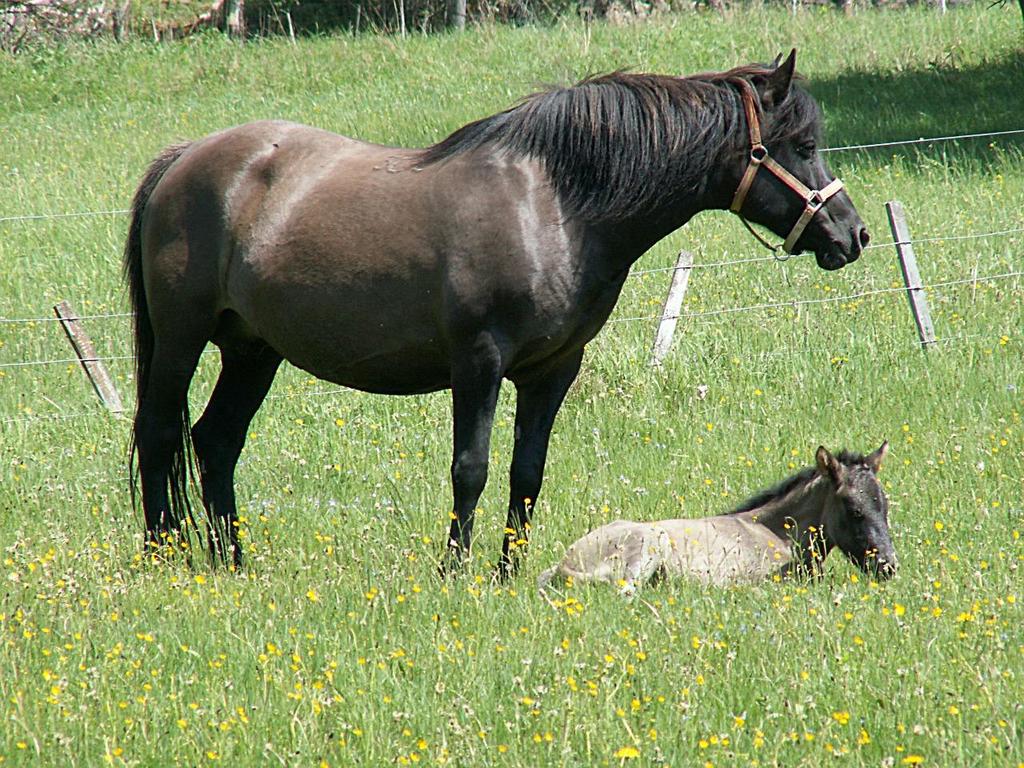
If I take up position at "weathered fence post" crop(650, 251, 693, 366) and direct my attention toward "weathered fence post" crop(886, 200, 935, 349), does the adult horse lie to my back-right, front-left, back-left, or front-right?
back-right

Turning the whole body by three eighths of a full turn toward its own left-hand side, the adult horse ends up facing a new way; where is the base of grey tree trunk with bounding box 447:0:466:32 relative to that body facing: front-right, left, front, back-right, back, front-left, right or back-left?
front-right

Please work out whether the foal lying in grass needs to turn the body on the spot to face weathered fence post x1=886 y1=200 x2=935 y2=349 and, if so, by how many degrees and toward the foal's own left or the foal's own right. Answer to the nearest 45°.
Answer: approximately 90° to the foal's own left

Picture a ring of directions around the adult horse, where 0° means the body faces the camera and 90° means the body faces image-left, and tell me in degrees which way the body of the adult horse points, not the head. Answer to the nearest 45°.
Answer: approximately 270°

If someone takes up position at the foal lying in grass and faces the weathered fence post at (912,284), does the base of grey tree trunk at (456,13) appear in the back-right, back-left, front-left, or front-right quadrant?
front-left

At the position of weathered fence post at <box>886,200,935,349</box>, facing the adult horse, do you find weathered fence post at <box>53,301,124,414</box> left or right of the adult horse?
right

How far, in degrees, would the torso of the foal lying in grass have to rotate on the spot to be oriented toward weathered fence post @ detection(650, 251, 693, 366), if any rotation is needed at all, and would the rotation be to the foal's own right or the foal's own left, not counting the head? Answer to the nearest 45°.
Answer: approximately 90° to the foal's own left

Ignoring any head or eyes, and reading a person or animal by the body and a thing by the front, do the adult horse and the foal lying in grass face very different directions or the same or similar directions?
same or similar directions

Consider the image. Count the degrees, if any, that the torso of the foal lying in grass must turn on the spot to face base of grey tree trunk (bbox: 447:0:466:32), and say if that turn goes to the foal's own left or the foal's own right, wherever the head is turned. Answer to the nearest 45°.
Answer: approximately 90° to the foal's own left

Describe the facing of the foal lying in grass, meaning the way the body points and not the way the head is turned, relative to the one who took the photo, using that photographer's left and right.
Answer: facing to the right of the viewer

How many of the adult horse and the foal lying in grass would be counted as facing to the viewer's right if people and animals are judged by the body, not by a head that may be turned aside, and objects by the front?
2
